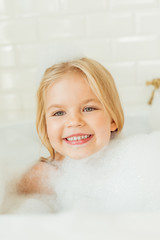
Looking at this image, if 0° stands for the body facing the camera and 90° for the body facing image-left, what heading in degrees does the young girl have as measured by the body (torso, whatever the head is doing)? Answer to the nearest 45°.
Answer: approximately 0°
